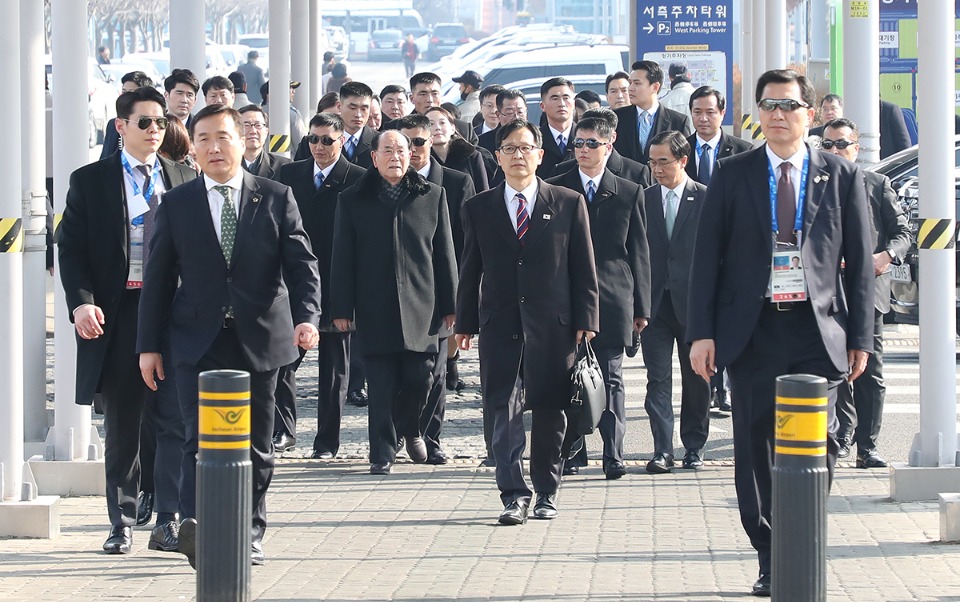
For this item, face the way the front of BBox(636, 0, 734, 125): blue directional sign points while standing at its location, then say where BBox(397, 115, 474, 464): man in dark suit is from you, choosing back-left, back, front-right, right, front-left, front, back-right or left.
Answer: front

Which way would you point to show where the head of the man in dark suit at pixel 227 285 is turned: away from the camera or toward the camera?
toward the camera

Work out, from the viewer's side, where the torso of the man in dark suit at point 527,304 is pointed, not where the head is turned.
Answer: toward the camera

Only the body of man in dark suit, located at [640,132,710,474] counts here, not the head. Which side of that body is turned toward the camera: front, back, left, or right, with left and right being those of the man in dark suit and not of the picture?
front

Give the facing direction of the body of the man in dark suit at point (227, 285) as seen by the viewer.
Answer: toward the camera

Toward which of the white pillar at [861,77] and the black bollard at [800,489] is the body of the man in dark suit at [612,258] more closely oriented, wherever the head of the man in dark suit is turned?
the black bollard

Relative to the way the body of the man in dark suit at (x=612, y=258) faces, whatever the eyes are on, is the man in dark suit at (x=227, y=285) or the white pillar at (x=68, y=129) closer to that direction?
the man in dark suit

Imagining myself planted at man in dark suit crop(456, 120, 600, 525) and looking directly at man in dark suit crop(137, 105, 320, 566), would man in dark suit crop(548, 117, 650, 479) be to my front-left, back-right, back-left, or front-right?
back-right

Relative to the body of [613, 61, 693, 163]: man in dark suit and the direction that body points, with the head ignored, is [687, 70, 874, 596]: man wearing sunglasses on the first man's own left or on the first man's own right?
on the first man's own left

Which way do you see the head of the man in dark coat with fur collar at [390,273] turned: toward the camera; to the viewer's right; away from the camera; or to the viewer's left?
toward the camera

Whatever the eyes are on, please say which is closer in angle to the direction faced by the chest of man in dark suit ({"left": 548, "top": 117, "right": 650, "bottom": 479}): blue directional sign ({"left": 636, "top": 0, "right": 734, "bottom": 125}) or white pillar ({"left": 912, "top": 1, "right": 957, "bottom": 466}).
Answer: the white pillar

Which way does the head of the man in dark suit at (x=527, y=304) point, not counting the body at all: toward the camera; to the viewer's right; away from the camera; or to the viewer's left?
toward the camera

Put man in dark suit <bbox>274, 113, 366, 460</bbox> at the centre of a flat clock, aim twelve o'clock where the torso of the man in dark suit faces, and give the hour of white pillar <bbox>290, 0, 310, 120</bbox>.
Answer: The white pillar is roughly at 6 o'clock from the man in dark suit.

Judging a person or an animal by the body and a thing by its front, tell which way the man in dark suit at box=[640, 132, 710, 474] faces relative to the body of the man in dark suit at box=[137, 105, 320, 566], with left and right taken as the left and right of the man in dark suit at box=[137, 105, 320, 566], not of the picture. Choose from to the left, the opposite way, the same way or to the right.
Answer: the same way

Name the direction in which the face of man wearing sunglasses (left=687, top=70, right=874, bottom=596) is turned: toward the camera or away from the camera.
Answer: toward the camera

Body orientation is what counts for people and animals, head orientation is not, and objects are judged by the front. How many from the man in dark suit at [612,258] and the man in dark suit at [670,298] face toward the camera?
2

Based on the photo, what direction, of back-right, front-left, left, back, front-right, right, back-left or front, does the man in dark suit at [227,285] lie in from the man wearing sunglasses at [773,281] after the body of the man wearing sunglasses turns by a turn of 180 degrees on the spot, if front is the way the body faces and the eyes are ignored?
left

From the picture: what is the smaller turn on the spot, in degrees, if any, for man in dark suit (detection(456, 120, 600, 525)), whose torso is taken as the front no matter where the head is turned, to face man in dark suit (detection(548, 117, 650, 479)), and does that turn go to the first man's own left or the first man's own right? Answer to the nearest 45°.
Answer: approximately 180°
